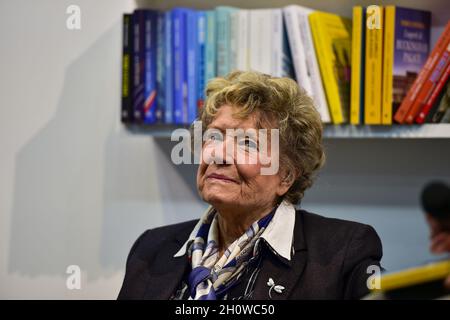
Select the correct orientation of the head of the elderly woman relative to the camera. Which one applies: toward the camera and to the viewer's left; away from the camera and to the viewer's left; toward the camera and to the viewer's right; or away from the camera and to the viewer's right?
toward the camera and to the viewer's left

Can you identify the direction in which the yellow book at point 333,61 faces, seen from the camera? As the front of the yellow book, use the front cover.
facing the viewer and to the right of the viewer

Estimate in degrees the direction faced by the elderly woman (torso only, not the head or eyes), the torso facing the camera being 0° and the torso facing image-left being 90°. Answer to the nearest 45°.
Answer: approximately 45°

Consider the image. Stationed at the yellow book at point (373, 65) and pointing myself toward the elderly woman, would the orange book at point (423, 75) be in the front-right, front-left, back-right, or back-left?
back-left

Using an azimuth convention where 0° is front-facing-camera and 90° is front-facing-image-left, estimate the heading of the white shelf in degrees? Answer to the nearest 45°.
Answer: approximately 0°
